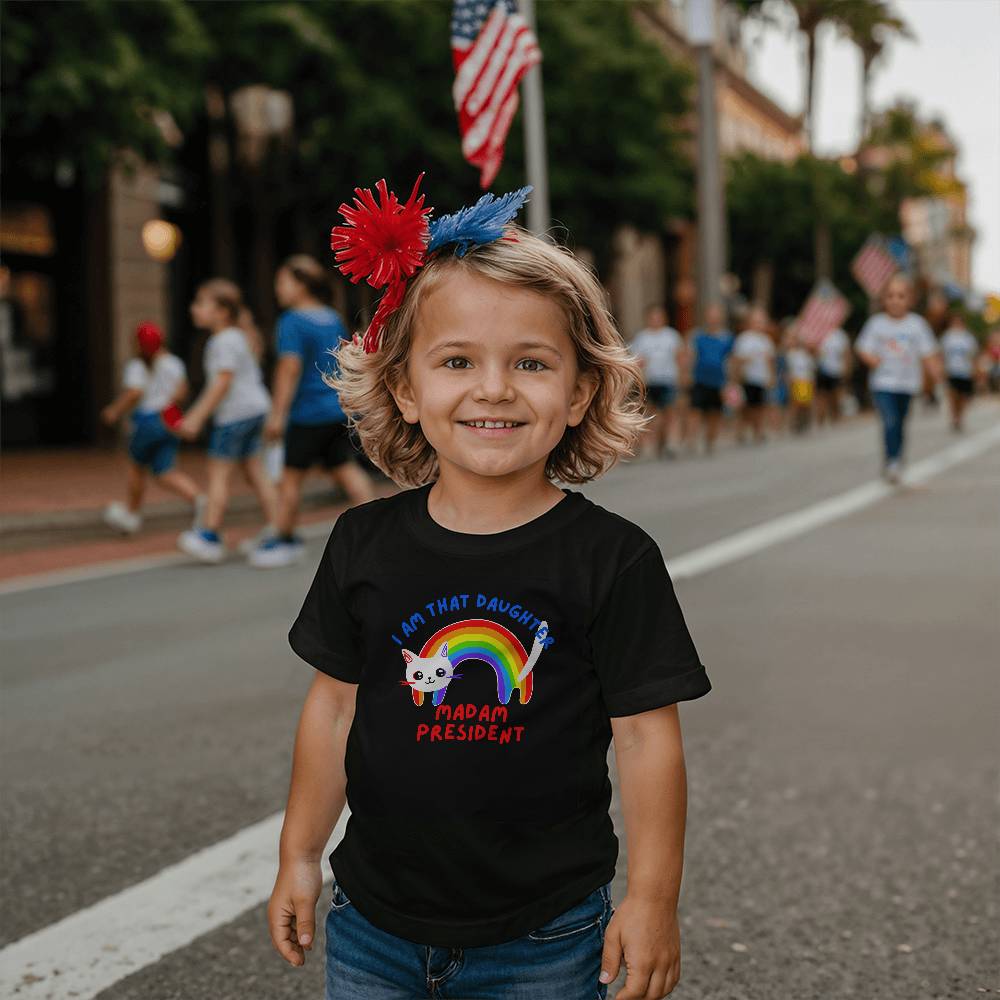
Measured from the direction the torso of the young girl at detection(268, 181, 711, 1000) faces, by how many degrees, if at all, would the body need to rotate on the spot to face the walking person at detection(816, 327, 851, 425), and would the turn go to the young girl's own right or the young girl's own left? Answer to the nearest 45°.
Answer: approximately 180°

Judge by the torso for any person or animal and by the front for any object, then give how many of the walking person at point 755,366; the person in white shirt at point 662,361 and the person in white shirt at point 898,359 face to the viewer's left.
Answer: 0

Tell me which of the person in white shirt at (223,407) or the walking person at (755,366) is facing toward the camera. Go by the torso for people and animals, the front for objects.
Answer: the walking person

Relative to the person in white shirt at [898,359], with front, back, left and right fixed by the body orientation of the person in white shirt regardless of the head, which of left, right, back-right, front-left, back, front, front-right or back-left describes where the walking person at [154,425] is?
front-right

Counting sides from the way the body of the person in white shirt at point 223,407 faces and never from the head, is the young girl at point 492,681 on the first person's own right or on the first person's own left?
on the first person's own left

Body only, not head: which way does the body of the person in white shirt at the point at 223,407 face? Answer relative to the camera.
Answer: to the viewer's left

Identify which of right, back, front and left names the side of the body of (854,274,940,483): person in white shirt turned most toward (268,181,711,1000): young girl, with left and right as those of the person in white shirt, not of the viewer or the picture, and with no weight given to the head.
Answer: front

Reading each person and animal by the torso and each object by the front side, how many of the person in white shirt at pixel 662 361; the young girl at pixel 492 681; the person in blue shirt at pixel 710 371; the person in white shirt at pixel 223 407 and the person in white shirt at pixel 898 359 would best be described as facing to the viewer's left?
1

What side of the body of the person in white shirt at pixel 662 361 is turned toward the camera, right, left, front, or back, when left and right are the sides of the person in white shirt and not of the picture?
front

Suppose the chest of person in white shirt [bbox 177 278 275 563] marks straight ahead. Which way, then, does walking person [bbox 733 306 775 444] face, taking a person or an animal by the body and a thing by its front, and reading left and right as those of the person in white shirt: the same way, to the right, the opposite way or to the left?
to the left

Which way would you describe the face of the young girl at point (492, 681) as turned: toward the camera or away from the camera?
toward the camera

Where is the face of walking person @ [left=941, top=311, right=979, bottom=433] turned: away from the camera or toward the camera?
toward the camera

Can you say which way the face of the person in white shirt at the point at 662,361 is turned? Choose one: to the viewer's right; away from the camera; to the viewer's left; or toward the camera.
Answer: toward the camera

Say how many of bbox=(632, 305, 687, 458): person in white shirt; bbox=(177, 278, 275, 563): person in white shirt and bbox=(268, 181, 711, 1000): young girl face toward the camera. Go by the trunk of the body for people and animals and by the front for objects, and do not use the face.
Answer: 2

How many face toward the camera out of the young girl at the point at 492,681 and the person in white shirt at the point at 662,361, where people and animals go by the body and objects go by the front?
2

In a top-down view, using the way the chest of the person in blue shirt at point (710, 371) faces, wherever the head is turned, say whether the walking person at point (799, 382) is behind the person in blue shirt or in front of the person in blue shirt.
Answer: behind

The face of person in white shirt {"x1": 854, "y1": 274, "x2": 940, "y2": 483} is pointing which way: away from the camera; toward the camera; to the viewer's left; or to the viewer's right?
toward the camera

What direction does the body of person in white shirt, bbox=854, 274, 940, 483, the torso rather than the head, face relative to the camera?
toward the camera

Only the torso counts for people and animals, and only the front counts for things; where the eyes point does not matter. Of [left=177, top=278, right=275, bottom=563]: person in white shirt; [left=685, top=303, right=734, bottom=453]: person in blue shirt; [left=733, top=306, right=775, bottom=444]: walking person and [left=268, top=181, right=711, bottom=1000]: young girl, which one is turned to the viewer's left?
the person in white shirt

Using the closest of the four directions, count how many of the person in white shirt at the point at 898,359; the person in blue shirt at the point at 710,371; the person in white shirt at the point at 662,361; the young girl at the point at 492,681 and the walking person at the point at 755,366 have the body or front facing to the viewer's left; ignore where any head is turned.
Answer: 0

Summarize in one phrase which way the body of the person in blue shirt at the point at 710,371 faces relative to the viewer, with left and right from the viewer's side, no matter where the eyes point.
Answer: facing the viewer
